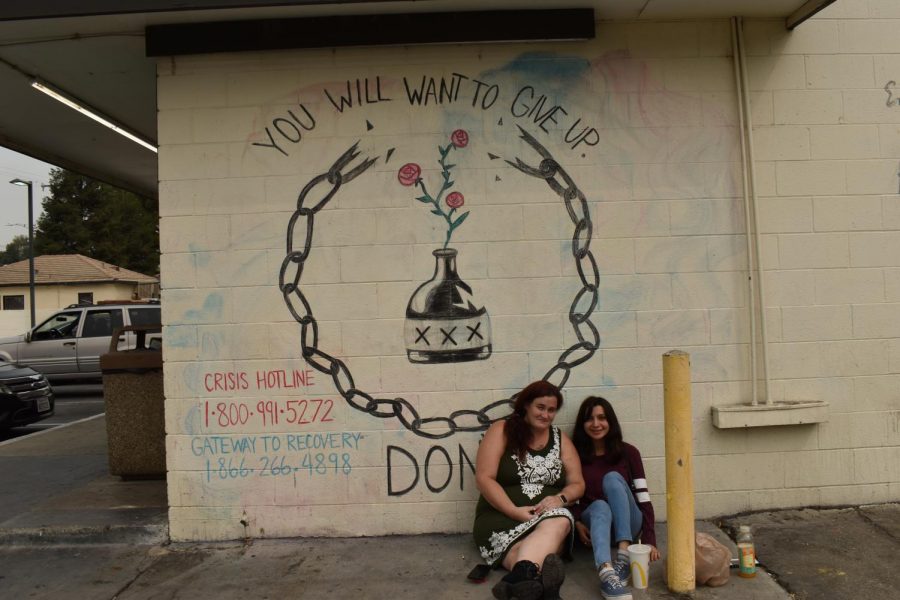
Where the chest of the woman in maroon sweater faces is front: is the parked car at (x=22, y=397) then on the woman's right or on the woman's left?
on the woman's right

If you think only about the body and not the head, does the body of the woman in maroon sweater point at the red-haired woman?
no

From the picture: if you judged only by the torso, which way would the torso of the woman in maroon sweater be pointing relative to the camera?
toward the camera

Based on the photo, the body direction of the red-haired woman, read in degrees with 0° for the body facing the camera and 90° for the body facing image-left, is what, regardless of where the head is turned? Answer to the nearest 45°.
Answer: approximately 0°

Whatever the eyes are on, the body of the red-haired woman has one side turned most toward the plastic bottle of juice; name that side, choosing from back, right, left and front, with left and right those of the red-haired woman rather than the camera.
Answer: left

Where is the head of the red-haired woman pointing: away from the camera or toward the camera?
toward the camera

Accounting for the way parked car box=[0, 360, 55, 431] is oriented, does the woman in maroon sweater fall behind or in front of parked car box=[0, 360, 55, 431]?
in front

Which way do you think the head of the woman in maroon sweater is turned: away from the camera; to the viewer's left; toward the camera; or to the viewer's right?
toward the camera

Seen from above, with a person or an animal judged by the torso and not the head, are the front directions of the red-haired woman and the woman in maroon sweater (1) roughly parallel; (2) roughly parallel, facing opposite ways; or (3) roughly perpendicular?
roughly parallel

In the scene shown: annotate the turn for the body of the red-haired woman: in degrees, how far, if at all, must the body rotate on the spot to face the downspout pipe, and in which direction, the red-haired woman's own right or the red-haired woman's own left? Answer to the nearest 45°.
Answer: approximately 90° to the red-haired woman's own left
